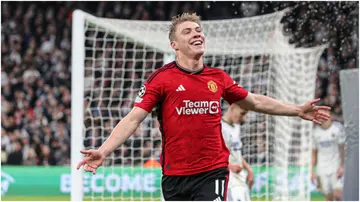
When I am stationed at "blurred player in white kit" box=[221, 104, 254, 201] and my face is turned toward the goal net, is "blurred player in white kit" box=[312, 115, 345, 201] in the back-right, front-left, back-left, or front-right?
front-right

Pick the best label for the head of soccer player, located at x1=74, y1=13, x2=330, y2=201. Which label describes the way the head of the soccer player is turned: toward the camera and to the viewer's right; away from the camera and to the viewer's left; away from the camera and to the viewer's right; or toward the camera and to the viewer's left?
toward the camera and to the viewer's right

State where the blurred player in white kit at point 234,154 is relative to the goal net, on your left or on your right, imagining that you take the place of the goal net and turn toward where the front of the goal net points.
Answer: on your left

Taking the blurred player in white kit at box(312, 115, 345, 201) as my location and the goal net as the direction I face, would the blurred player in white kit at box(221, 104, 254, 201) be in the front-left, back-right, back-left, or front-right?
front-left

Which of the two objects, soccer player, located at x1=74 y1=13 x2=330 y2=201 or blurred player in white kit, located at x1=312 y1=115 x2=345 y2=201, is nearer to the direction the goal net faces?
the soccer player
